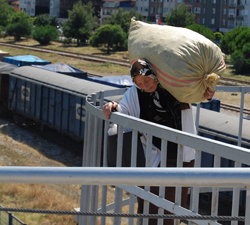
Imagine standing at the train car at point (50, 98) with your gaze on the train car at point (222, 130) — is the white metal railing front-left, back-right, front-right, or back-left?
front-right

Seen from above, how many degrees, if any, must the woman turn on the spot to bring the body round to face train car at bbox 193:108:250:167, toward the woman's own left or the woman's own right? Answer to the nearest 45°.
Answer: approximately 180°

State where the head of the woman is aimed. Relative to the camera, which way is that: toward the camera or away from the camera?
toward the camera

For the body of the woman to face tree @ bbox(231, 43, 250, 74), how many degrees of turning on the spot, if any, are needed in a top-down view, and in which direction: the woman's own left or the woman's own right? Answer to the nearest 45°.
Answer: approximately 180°

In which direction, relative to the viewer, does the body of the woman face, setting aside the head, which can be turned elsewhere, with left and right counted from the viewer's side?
facing the viewer

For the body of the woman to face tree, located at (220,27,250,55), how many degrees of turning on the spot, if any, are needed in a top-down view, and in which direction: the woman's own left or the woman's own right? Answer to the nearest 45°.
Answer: approximately 180°
